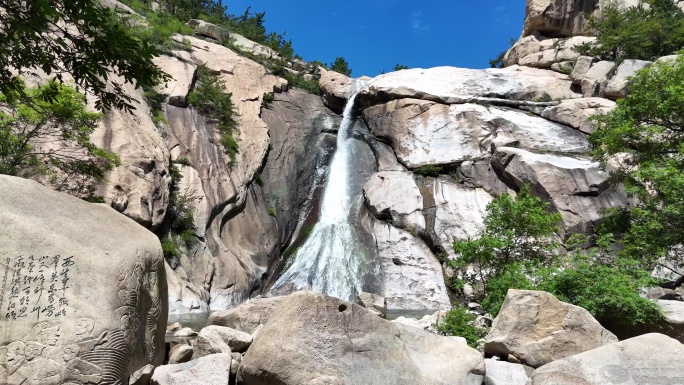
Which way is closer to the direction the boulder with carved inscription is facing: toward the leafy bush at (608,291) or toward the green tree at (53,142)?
the leafy bush

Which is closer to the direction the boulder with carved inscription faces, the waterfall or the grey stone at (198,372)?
the grey stone

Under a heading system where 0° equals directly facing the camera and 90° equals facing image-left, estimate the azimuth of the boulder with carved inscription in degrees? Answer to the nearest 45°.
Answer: approximately 0°

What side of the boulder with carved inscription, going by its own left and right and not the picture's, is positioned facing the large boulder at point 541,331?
left

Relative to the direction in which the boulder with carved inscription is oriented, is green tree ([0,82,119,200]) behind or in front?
behind
